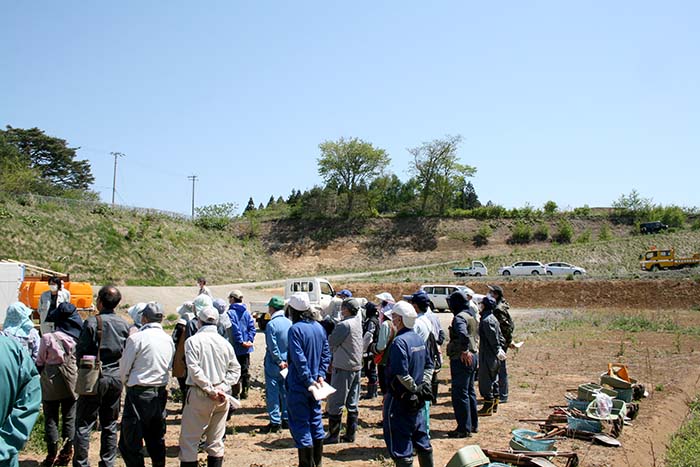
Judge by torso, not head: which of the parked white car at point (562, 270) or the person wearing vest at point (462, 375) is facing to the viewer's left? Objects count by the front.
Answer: the person wearing vest

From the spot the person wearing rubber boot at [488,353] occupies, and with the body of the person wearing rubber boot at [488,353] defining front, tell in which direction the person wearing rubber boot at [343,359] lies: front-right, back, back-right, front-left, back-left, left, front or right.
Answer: front-left

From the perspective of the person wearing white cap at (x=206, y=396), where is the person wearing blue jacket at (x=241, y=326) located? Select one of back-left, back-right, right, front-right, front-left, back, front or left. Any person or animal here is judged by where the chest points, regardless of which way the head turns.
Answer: front-right

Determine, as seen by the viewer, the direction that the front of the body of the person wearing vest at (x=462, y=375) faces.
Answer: to the viewer's left

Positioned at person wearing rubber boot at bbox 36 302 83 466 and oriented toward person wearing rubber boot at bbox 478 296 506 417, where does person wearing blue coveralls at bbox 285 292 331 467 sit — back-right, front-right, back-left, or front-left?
front-right

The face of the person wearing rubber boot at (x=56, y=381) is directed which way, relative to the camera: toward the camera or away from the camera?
away from the camera

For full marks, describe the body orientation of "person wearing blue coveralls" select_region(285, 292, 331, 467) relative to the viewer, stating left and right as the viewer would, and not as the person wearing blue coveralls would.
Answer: facing away from the viewer and to the left of the viewer

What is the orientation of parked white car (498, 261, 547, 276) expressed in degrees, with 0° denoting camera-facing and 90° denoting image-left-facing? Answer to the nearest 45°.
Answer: approximately 90°

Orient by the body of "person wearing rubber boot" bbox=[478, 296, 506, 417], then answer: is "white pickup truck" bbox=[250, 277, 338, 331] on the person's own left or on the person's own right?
on the person's own right

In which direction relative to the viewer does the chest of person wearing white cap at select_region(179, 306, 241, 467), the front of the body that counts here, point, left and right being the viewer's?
facing away from the viewer and to the left of the viewer

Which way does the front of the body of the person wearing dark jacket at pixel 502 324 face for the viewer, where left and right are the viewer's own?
facing to the left of the viewer

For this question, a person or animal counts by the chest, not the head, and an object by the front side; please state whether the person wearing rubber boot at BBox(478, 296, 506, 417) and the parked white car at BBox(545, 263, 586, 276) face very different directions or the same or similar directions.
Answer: very different directions

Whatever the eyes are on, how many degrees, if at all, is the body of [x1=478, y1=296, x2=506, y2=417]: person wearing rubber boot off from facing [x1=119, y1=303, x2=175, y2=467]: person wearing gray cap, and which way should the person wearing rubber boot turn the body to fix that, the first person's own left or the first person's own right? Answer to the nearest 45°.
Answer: approximately 45° to the first person's own left

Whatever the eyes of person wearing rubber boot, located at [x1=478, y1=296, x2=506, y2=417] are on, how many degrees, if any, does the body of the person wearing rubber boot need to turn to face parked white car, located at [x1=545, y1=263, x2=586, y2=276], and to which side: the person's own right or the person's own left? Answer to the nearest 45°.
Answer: approximately 90° to the person's own right

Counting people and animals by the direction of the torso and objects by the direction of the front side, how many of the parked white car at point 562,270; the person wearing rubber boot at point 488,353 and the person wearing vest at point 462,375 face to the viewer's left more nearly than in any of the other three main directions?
2

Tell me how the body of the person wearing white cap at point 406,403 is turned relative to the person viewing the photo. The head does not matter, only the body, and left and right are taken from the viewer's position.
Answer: facing away from the viewer and to the left of the viewer

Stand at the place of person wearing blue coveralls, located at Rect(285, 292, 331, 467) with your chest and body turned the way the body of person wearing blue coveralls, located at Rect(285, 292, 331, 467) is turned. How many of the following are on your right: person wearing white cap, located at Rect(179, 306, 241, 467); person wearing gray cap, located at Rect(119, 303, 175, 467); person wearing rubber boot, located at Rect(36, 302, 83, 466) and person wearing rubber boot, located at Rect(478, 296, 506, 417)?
1
